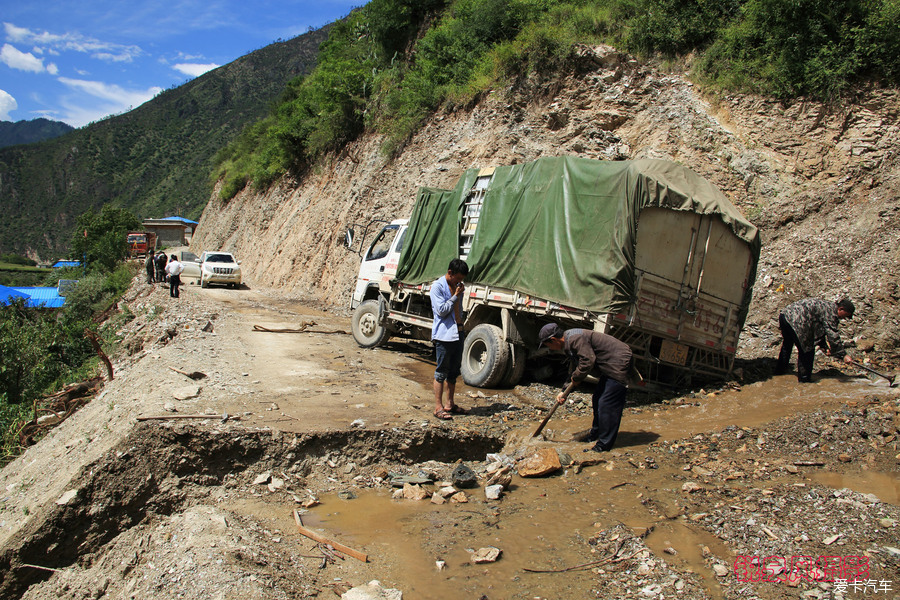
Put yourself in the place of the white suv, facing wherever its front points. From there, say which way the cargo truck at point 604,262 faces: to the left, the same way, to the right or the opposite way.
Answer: the opposite way

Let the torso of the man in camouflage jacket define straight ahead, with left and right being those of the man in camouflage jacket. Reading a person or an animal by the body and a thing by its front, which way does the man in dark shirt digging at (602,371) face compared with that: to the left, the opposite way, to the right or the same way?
the opposite way

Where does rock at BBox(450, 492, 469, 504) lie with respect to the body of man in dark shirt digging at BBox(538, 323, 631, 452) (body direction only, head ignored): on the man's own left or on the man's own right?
on the man's own left

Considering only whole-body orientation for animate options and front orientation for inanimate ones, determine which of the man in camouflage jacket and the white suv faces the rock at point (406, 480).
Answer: the white suv

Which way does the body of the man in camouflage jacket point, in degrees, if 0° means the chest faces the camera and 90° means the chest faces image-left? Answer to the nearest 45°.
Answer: approximately 270°

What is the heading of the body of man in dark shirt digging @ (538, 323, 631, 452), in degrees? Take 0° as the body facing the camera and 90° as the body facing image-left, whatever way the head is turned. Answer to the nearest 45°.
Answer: approximately 90°

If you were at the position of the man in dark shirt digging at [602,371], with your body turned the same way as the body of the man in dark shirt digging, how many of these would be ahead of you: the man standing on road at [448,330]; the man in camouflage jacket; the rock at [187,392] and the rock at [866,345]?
2

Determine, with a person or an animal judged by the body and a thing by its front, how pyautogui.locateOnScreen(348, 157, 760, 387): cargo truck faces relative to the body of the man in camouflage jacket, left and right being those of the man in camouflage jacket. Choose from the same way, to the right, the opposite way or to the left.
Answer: the opposite way

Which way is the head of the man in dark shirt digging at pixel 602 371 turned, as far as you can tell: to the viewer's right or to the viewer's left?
to the viewer's left

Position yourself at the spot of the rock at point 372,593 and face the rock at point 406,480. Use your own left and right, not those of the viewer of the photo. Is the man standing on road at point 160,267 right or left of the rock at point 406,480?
left

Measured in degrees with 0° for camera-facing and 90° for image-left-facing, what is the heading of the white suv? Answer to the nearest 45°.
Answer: approximately 0°

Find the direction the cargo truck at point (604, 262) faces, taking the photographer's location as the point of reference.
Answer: facing away from the viewer and to the left of the viewer

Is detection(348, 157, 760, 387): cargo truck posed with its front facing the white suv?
yes

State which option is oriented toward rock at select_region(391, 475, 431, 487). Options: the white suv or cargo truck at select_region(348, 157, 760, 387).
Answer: the white suv
